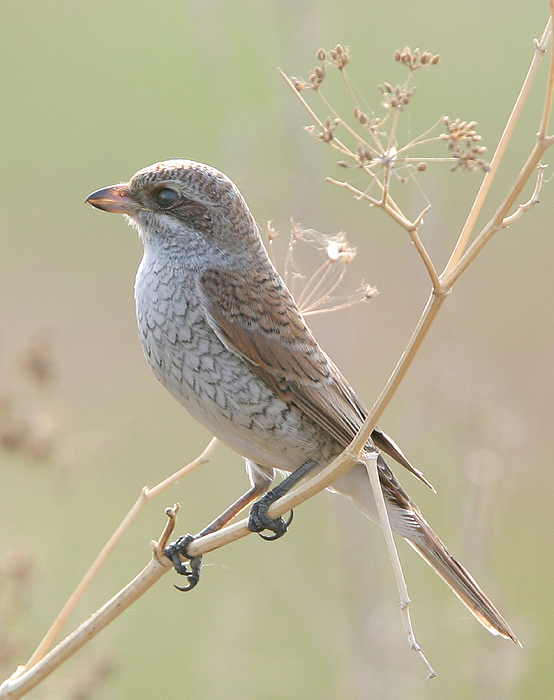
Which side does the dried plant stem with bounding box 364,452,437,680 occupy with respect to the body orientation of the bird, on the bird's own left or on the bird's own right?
on the bird's own left

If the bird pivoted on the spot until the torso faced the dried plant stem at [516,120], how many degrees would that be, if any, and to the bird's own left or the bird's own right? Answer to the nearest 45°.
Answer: approximately 135° to the bird's own left

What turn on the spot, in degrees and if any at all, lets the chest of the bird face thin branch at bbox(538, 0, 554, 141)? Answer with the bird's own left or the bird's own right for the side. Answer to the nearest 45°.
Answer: approximately 135° to the bird's own left

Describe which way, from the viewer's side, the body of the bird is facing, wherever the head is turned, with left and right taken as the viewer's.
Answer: facing to the left of the viewer
